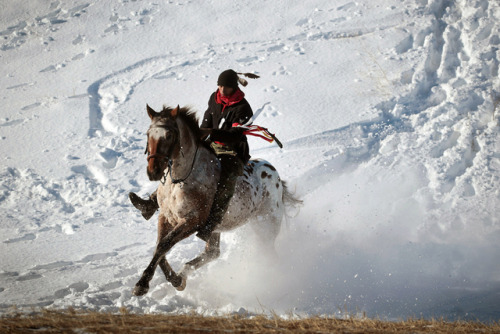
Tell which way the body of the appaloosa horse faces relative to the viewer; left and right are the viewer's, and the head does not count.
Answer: facing the viewer and to the left of the viewer

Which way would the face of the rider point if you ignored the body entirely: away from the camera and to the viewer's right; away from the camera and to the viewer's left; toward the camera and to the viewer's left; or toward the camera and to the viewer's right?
toward the camera and to the viewer's left
